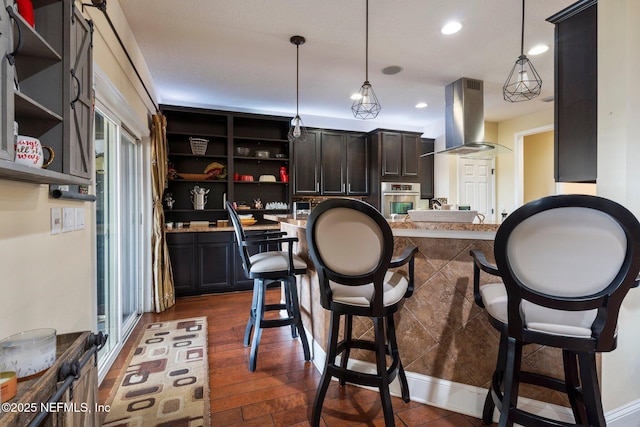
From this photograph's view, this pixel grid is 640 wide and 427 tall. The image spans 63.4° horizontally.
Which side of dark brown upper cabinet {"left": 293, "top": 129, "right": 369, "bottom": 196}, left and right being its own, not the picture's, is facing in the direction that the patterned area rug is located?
front

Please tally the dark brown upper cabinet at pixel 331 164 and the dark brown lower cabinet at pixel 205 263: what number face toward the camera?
2

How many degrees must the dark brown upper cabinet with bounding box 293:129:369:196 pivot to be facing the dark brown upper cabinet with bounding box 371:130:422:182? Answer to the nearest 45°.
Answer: approximately 90° to its left

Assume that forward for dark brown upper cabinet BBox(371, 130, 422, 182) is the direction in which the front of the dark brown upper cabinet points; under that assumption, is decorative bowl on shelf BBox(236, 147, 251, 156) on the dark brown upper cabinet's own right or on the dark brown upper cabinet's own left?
on the dark brown upper cabinet's own right

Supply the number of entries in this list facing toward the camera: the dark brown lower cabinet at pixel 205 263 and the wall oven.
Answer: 2

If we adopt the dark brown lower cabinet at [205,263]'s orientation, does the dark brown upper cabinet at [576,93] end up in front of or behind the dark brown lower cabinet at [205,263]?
in front

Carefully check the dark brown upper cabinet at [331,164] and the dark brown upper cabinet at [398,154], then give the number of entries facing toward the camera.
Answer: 2

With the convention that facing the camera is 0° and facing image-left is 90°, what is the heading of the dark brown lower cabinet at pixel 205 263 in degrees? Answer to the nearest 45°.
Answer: approximately 0°

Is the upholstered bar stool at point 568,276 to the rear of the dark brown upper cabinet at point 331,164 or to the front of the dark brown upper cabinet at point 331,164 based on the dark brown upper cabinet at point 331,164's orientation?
to the front

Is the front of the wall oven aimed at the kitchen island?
yes

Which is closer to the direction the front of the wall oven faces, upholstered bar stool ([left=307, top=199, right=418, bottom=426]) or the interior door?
the upholstered bar stool
